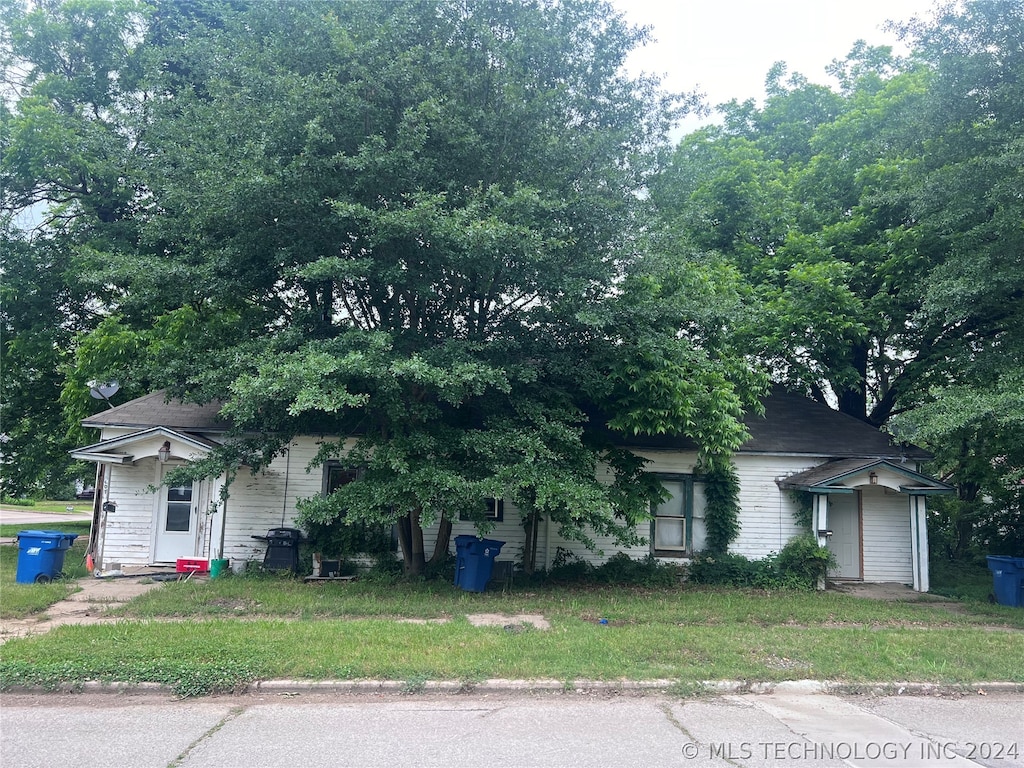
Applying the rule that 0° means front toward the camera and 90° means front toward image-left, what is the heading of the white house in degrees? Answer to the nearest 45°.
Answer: approximately 0°

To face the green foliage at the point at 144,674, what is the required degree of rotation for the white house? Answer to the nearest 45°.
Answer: approximately 45° to its right

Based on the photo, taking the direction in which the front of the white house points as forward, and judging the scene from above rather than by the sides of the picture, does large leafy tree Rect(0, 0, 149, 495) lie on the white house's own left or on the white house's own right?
on the white house's own right

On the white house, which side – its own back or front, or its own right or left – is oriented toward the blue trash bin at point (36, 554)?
right
